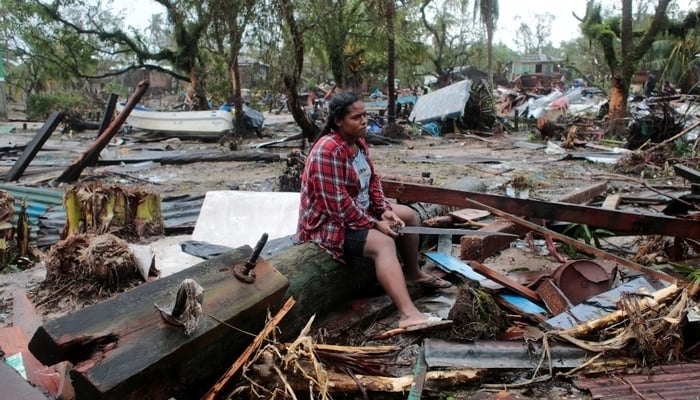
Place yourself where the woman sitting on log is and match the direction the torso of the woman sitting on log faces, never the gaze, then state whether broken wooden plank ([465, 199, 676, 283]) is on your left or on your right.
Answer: on your left

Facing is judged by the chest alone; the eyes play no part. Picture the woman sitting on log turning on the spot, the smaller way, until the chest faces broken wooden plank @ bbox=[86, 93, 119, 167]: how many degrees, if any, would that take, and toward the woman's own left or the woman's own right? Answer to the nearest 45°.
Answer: approximately 180°

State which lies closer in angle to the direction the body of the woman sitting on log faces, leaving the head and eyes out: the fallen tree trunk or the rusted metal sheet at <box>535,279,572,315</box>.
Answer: the rusted metal sheet

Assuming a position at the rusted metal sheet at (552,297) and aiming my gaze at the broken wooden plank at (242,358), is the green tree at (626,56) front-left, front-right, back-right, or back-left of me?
back-right

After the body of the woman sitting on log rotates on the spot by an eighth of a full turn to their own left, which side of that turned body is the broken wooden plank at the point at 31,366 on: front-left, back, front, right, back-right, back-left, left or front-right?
back-right

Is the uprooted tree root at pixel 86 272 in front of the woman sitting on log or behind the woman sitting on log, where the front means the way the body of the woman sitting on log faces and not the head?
behind

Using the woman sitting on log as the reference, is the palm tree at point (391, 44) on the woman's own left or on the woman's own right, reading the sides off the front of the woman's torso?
on the woman's own left

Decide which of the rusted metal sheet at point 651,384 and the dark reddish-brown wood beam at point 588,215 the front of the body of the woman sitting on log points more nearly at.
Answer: the rusted metal sheet

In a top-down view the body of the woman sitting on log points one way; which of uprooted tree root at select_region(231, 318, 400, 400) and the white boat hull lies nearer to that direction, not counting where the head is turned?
the uprooted tree root

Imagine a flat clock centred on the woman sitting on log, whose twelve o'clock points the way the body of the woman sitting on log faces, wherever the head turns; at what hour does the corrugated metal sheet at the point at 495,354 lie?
The corrugated metal sheet is roughly at 12 o'clock from the woman sitting on log.

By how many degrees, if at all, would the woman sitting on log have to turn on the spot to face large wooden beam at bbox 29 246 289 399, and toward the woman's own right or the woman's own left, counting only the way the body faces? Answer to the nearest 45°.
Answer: approximately 90° to the woman's own right

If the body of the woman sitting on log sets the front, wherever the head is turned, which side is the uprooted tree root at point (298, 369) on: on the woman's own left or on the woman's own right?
on the woman's own right

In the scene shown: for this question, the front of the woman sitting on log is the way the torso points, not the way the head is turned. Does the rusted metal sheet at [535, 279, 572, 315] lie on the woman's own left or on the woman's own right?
on the woman's own left

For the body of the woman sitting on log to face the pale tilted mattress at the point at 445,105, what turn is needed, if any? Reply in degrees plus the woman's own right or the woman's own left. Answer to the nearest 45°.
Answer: approximately 135° to the woman's own left

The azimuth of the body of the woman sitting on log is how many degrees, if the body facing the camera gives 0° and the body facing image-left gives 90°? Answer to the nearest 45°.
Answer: approximately 315°

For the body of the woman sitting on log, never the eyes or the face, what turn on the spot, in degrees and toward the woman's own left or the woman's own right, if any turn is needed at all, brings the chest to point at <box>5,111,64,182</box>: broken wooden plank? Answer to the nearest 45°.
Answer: approximately 180°
